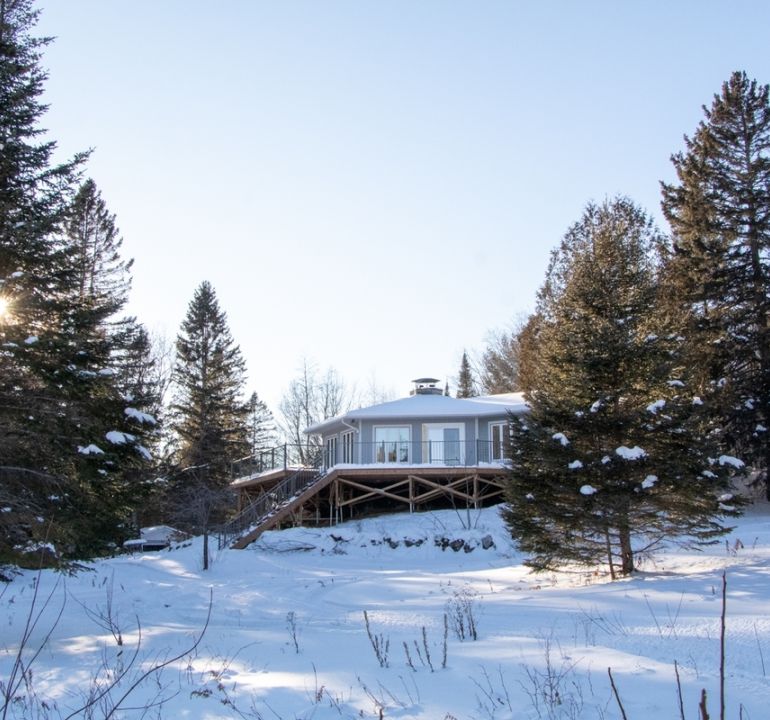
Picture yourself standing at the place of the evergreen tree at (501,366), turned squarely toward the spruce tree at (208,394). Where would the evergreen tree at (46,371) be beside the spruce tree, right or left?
left

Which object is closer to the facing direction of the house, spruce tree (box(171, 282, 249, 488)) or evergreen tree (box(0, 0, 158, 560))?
the evergreen tree

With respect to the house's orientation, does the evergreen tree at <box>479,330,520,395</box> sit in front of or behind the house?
behind

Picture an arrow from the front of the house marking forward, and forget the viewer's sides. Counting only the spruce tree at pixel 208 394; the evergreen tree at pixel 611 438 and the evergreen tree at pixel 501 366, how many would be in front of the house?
1

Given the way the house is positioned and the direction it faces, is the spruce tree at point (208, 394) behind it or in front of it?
behind

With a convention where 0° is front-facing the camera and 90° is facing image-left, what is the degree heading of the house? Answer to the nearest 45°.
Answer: approximately 0°
